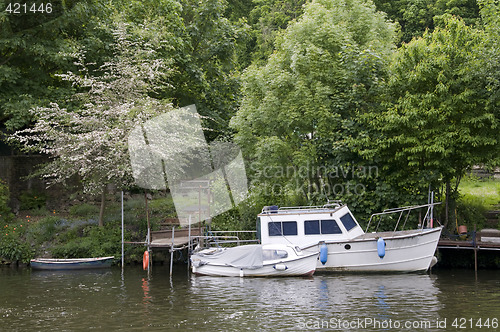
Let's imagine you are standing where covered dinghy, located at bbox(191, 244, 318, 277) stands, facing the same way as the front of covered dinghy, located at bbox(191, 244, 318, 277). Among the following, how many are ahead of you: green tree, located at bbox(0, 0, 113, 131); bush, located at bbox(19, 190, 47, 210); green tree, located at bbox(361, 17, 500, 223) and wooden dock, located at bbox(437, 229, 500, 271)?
2
